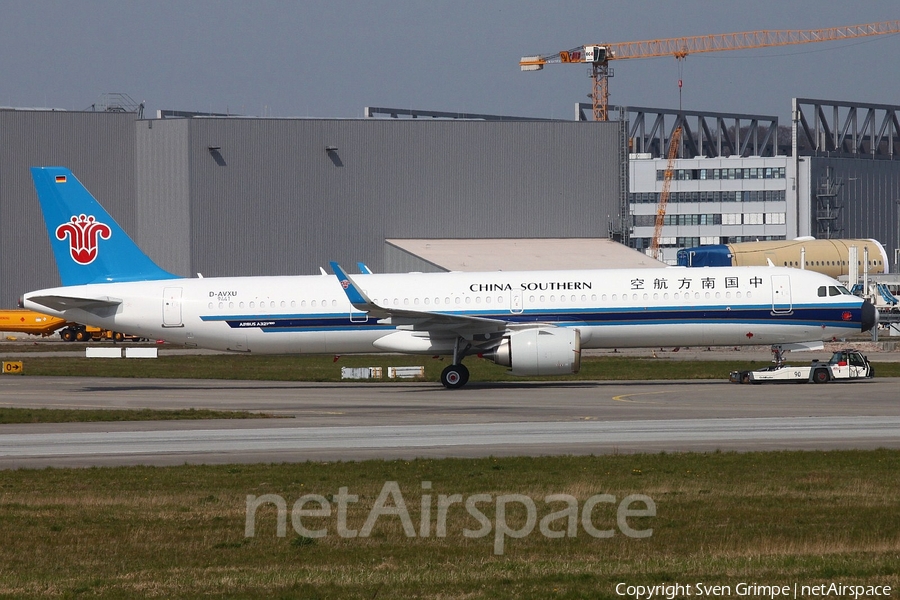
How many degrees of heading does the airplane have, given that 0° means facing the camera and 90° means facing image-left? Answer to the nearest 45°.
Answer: approximately 270°

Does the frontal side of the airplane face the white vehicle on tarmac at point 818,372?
yes

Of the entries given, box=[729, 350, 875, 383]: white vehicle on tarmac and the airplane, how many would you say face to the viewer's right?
2

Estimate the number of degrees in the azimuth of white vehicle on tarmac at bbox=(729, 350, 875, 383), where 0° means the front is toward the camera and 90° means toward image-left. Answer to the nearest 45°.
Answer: approximately 270°

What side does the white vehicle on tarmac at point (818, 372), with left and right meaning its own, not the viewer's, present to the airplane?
back

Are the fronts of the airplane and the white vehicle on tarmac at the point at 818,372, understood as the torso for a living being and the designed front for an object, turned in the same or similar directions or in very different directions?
same or similar directions
